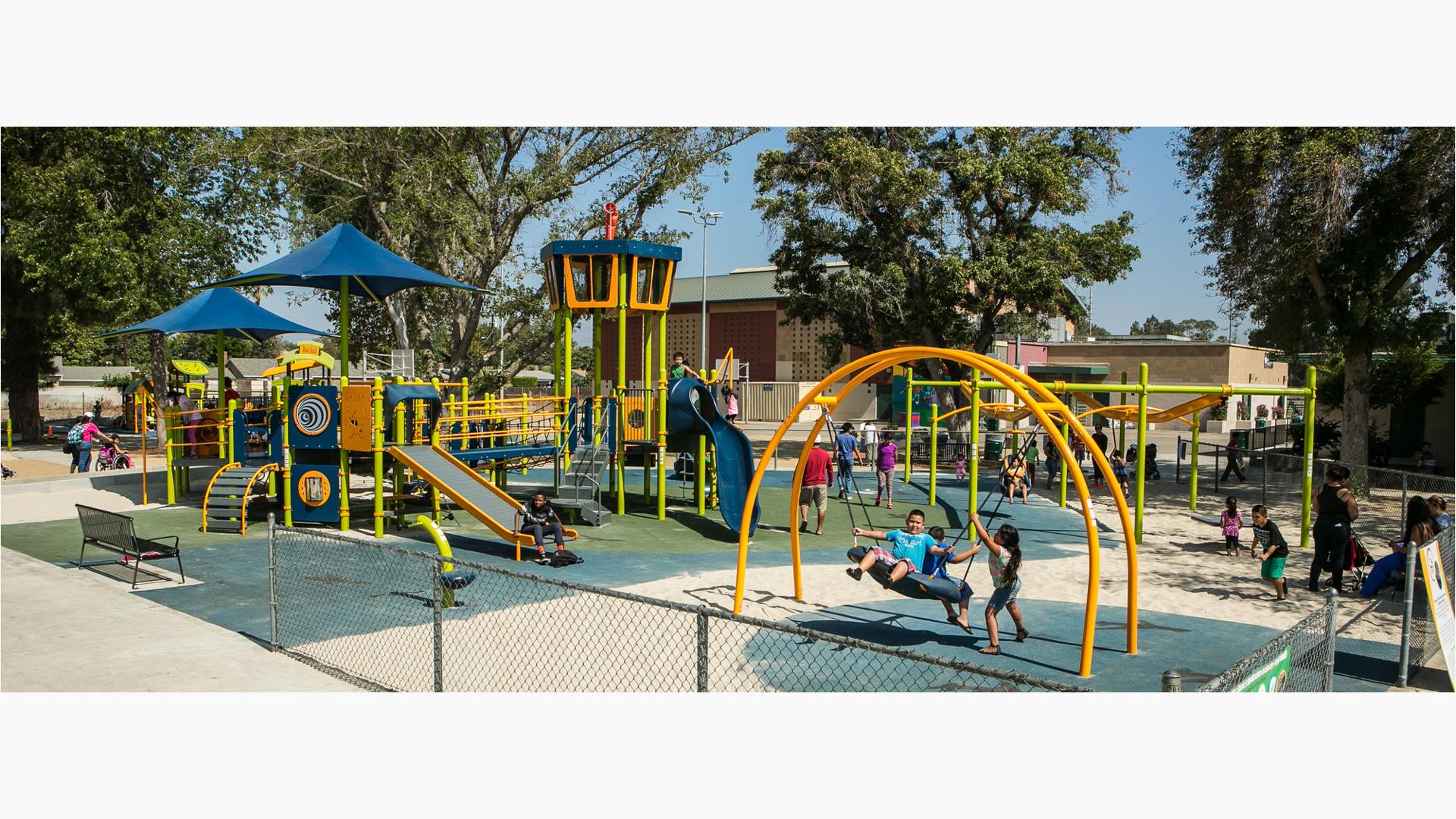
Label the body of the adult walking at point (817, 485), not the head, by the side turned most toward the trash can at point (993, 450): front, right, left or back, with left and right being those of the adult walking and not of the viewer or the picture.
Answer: front

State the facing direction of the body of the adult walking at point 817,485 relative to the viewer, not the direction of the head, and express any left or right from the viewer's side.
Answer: facing away from the viewer

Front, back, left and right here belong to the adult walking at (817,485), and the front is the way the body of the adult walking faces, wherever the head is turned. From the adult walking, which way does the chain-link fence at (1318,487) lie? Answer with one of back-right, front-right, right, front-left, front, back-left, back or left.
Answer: front-right

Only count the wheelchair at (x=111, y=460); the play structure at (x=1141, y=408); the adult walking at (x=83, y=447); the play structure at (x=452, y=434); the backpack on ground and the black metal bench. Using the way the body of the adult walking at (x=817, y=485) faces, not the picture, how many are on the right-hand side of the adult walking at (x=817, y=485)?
1

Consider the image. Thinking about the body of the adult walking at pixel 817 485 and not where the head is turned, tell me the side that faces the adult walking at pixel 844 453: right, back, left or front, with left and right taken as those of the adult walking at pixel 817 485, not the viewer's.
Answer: front

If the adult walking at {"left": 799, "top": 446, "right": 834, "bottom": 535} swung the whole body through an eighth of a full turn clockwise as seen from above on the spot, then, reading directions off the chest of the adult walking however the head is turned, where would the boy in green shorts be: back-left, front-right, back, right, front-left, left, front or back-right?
right

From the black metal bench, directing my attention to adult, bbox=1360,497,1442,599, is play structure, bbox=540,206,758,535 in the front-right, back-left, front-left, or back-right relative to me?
front-left
